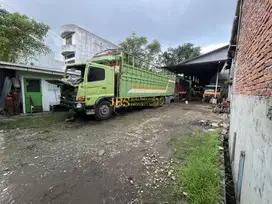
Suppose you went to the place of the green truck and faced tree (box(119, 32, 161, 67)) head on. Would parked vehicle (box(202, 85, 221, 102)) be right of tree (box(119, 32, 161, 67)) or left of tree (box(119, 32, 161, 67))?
right

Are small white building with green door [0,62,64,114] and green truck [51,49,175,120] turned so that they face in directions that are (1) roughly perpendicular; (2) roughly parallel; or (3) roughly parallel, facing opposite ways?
roughly perpendicular

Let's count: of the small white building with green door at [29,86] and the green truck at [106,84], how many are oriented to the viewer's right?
0

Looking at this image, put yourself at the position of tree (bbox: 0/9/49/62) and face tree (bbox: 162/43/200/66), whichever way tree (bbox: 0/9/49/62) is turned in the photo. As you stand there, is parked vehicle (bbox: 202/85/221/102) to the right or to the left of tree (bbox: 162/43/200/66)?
right

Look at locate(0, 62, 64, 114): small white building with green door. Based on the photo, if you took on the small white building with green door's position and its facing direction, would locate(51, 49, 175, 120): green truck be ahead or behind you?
ahead

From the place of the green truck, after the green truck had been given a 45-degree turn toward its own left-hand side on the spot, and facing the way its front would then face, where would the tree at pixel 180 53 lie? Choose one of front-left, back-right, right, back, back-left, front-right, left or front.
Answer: back-left

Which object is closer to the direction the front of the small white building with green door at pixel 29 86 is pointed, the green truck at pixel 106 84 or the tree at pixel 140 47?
the green truck

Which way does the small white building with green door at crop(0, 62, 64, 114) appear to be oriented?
toward the camera

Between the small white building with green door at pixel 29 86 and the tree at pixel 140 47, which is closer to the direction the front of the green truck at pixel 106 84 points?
the small white building with green door

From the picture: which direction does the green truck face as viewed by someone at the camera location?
facing the viewer and to the left of the viewer
